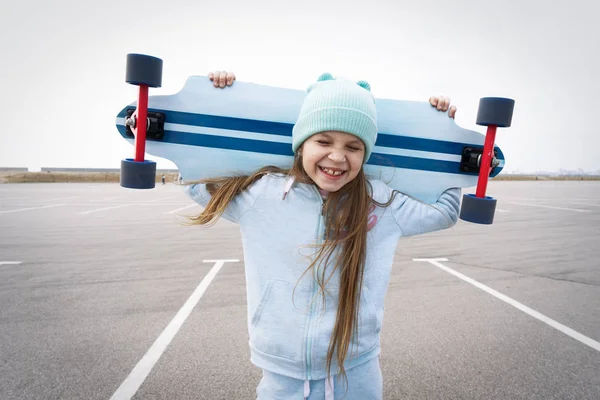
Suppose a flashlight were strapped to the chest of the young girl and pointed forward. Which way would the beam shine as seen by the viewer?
toward the camera
